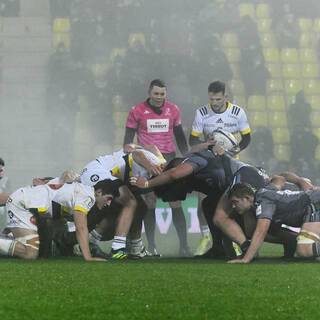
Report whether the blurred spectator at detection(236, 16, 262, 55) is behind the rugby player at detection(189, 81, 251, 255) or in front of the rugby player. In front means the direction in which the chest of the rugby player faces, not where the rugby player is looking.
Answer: behind

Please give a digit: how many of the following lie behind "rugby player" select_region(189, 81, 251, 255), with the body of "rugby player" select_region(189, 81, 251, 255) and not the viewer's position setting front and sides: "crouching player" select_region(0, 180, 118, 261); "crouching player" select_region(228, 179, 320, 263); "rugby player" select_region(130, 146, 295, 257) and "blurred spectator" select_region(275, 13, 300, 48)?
1

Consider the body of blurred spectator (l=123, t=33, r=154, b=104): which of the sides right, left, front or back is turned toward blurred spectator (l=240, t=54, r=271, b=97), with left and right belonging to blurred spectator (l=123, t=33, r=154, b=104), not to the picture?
left

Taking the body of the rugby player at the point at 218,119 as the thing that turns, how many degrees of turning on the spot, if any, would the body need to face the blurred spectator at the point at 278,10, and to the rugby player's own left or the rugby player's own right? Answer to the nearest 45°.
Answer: approximately 180°

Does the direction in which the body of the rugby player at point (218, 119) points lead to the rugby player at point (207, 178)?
yes

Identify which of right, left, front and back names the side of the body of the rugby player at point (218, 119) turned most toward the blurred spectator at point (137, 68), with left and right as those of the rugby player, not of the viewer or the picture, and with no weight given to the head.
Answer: back

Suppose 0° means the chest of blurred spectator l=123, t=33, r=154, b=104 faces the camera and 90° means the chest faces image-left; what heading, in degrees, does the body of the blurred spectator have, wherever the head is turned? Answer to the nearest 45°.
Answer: approximately 0°

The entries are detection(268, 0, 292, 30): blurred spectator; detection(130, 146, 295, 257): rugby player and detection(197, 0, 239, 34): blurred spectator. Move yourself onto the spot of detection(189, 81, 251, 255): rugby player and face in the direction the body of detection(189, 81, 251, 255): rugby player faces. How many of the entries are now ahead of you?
1

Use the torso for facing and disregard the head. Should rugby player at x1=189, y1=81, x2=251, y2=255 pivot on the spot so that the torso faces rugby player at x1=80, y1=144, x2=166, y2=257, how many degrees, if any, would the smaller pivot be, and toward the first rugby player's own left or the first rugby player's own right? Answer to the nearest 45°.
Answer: approximately 45° to the first rugby player's own right

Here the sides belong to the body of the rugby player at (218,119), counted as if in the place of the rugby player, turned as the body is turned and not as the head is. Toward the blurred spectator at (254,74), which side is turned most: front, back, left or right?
back

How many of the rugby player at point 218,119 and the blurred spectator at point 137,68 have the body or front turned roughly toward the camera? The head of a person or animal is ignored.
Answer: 2

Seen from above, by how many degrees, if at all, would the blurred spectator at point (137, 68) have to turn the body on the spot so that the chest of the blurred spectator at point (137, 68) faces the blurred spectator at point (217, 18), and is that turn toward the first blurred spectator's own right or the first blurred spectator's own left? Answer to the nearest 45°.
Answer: approximately 135° to the first blurred spectator's own left

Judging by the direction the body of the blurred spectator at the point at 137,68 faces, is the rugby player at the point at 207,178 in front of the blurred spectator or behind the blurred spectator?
in front
